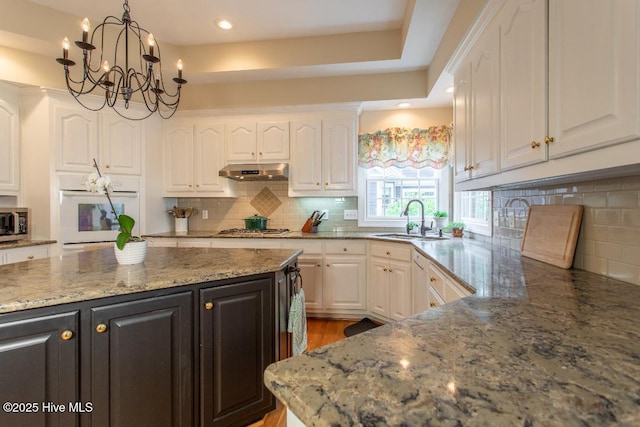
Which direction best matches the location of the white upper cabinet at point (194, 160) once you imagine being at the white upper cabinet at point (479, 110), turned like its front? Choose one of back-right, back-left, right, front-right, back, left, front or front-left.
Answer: front-right

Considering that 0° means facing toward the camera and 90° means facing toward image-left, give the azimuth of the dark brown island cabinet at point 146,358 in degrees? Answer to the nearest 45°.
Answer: approximately 315°

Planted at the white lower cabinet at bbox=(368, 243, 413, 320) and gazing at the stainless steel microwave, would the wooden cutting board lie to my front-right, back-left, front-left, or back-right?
back-left

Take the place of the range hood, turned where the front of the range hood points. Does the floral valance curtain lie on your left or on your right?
on your left

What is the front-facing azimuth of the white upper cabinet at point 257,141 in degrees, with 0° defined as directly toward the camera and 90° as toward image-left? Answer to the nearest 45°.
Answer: approximately 0°

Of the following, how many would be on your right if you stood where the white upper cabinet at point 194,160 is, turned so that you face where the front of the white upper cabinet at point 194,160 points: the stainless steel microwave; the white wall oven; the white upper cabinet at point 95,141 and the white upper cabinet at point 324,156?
3

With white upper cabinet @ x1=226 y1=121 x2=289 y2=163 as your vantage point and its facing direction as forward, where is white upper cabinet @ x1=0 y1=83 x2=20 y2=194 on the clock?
white upper cabinet @ x1=0 y1=83 x2=20 y2=194 is roughly at 3 o'clock from white upper cabinet @ x1=226 y1=121 x2=289 y2=163.

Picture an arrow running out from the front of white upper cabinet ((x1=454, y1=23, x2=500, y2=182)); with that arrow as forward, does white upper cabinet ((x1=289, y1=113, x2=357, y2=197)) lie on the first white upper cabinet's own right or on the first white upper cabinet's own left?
on the first white upper cabinet's own right

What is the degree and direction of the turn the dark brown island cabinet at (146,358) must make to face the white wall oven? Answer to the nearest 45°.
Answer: approximately 135° to its left

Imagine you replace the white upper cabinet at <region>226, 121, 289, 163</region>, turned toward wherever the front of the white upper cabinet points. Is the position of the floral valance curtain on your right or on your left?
on your left

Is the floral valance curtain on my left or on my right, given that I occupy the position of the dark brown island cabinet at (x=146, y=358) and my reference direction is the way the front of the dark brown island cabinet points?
on my left
